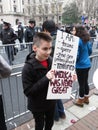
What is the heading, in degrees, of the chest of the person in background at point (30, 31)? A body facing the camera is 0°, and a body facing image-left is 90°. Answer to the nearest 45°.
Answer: approximately 315°

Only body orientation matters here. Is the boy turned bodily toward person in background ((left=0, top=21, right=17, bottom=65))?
no

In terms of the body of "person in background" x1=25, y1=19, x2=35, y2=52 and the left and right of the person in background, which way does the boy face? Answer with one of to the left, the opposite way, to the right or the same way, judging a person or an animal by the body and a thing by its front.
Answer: the same way

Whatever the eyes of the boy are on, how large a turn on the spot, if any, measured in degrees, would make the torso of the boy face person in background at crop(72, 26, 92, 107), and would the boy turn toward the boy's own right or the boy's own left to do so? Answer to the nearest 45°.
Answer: approximately 90° to the boy's own left

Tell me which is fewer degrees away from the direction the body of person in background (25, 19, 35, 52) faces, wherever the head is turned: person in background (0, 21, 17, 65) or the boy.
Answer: the boy

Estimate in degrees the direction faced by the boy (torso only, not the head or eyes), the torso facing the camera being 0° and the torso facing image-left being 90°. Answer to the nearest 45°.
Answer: approximately 315°

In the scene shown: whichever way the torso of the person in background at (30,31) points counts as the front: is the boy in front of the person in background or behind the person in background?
in front

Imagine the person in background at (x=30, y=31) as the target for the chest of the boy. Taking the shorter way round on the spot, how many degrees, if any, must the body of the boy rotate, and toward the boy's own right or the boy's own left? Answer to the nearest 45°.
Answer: approximately 135° to the boy's own left

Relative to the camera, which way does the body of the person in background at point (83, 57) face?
to the viewer's left
